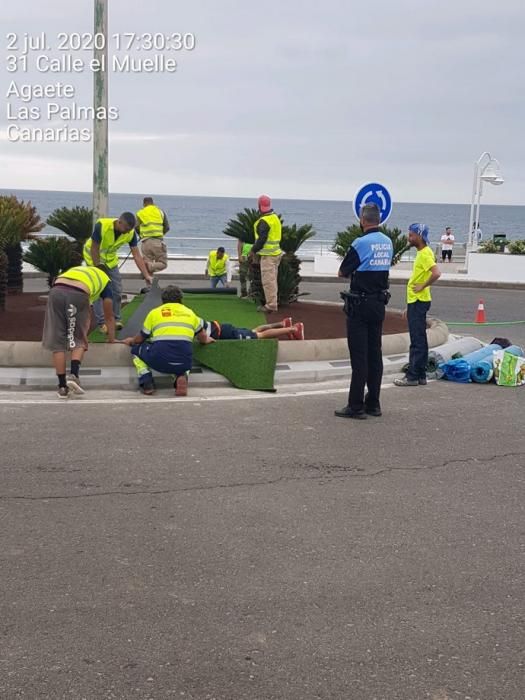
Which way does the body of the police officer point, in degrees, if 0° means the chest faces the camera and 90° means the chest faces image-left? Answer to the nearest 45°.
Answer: approximately 135°

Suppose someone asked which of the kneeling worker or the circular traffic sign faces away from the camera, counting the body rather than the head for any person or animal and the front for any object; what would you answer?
the kneeling worker

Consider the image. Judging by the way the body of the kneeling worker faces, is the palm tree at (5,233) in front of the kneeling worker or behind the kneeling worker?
in front

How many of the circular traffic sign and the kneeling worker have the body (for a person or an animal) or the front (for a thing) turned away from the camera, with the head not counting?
1

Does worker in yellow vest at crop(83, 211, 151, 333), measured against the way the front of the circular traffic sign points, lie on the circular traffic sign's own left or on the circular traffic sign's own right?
on the circular traffic sign's own right

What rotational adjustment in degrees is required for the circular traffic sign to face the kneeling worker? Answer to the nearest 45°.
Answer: approximately 45° to its right

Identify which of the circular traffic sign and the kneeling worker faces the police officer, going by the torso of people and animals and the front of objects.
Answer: the circular traffic sign

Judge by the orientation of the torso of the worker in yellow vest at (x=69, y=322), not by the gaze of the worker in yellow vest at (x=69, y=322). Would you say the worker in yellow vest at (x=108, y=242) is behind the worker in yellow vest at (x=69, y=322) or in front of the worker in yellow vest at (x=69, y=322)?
in front

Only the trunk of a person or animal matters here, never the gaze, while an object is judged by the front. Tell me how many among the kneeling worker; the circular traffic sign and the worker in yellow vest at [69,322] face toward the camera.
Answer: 1

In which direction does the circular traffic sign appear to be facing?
toward the camera

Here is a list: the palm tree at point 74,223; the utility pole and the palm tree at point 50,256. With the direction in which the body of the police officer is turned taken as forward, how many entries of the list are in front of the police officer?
3

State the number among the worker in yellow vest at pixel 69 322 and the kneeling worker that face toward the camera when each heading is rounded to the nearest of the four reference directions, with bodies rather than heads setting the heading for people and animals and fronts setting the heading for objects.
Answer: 0

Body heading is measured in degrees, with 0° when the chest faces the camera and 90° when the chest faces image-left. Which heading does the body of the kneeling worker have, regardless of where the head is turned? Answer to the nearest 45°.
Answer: approximately 180°

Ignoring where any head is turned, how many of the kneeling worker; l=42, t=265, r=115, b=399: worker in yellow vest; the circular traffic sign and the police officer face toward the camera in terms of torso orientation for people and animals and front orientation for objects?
1

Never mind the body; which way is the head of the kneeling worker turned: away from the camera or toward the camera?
away from the camera
